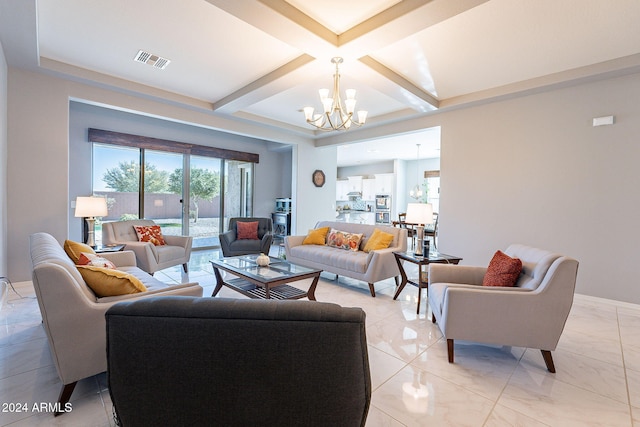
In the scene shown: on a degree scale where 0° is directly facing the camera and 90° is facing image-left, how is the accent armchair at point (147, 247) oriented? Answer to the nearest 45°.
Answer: approximately 315°

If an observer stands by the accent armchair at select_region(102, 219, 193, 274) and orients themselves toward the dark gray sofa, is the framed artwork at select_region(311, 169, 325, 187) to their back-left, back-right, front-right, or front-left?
back-left

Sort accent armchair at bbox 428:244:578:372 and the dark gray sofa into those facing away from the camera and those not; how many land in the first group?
1

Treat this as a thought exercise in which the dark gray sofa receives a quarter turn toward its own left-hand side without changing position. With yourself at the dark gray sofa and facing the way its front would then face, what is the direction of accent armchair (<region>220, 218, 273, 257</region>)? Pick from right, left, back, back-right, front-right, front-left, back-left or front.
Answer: right

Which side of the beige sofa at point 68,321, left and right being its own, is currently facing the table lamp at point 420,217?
front

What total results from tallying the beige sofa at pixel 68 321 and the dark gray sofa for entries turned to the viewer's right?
1

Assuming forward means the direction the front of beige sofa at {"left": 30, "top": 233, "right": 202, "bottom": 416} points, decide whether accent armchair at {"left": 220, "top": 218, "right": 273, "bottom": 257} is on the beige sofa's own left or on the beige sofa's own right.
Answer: on the beige sofa's own left

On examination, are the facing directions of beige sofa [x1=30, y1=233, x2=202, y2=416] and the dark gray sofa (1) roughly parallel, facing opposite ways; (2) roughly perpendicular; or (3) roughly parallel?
roughly perpendicular

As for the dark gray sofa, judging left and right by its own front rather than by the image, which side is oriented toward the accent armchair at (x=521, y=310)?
right

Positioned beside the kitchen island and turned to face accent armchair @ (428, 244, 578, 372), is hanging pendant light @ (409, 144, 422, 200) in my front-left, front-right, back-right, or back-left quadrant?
front-left

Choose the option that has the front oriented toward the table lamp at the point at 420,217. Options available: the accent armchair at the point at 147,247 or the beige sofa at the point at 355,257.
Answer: the accent armchair

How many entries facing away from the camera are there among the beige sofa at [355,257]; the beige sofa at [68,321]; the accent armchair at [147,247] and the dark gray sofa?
1

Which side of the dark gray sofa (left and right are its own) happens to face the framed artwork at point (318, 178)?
front

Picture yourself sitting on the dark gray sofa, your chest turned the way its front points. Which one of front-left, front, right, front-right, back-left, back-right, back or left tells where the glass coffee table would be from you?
front

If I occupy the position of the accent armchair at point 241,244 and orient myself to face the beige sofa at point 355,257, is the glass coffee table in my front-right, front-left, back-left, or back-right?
front-right

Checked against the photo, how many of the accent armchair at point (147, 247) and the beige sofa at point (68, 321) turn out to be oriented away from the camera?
0

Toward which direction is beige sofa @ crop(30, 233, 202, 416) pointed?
to the viewer's right

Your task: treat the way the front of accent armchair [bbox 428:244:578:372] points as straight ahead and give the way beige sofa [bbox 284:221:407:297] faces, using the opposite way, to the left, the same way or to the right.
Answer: to the left

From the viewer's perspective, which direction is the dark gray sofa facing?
away from the camera

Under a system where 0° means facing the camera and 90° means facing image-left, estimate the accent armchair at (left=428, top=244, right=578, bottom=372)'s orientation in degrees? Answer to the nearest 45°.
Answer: approximately 90°

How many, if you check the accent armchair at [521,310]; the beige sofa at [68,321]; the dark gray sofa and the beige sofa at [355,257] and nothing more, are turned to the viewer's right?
1

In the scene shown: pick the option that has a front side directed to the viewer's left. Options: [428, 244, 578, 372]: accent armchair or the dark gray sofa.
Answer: the accent armchair
